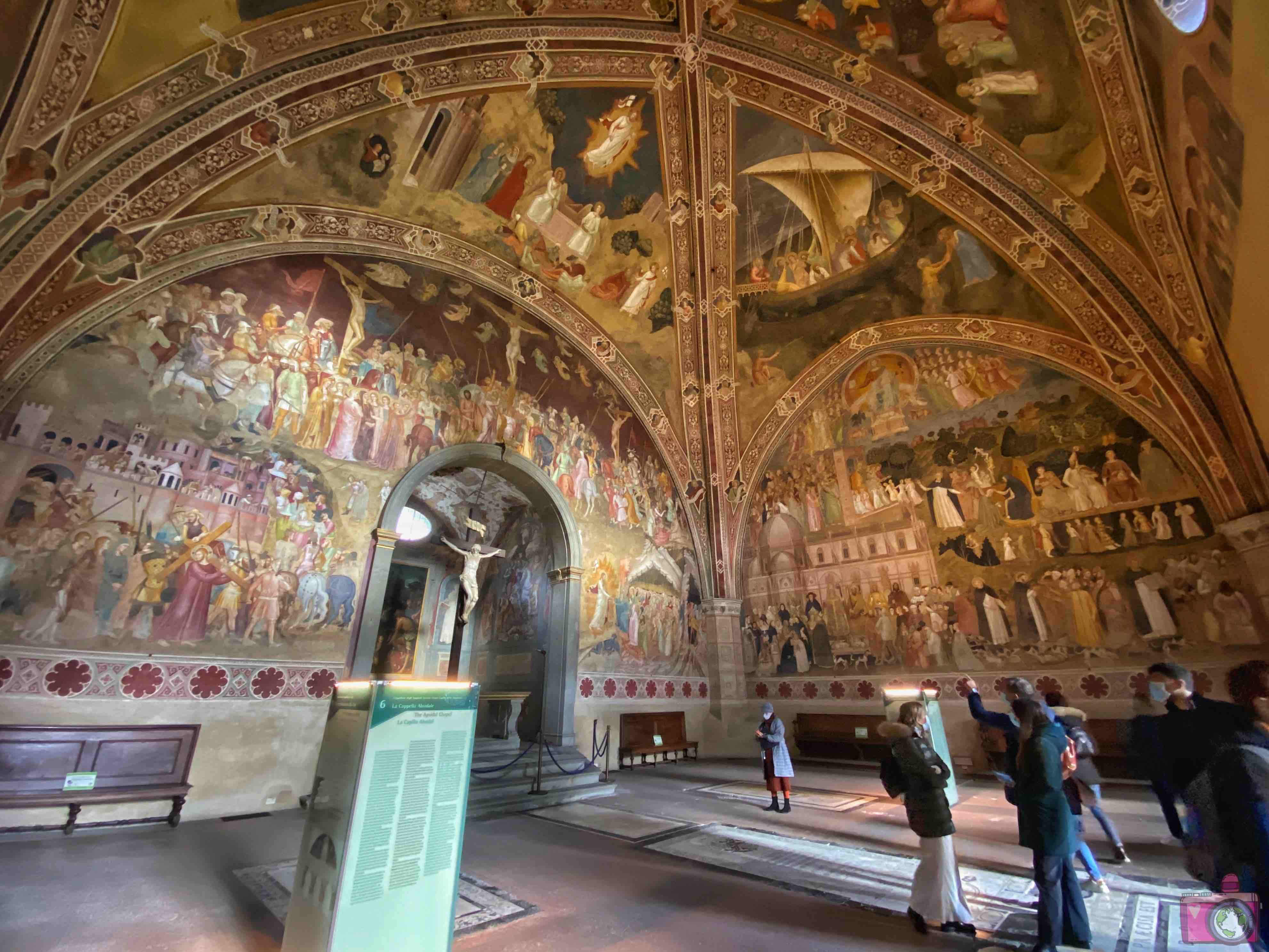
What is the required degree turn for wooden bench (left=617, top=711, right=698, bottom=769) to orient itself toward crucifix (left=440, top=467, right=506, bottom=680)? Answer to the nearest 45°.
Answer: approximately 90° to its right

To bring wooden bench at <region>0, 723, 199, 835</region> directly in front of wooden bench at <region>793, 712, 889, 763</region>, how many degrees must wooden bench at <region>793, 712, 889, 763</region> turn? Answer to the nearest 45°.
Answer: approximately 45° to its right

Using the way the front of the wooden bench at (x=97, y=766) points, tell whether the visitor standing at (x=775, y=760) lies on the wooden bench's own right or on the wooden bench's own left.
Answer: on the wooden bench's own left

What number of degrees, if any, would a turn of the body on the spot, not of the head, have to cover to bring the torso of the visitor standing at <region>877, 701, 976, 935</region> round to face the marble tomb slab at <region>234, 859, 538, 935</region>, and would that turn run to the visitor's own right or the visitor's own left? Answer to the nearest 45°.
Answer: approximately 180°

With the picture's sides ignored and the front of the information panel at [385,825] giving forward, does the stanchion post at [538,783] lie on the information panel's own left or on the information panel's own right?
on the information panel's own left

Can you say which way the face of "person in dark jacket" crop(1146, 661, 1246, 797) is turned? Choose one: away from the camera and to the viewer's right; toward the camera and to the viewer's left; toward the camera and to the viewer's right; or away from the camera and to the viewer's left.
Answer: toward the camera and to the viewer's left

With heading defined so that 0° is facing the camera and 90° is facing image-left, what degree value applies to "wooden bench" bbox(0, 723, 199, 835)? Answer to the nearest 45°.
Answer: approximately 0°

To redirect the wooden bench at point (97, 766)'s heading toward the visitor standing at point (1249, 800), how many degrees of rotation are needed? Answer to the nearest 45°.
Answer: approximately 45° to its left

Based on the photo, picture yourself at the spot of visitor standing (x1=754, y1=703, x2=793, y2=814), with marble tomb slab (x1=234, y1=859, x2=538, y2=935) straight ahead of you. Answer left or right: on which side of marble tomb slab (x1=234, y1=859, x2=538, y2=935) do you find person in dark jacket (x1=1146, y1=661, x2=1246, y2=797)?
left

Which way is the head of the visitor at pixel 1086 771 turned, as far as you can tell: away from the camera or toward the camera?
away from the camera

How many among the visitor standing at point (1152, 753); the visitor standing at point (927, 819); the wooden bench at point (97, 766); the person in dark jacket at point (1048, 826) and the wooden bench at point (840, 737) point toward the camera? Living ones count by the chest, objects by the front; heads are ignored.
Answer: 2
